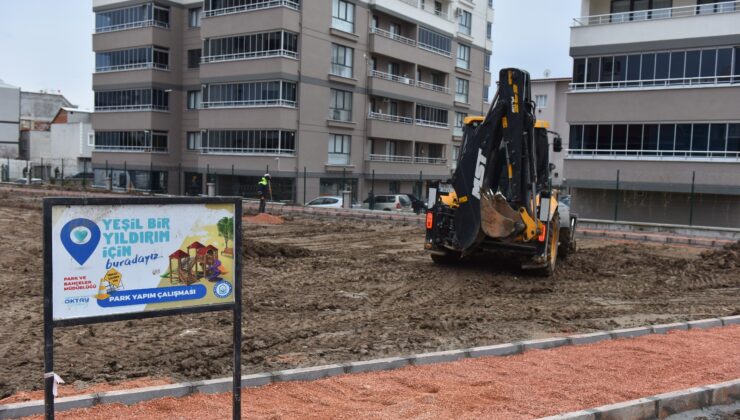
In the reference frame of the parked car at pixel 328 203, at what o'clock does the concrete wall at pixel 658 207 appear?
The concrete wall is roughly at 7 o'clock from the parked car.

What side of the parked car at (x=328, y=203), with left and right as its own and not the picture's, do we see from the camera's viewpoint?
left

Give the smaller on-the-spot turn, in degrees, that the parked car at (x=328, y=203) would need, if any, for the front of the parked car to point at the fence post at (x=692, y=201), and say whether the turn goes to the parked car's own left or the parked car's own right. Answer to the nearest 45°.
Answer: approximately 135° to the parked car's own left

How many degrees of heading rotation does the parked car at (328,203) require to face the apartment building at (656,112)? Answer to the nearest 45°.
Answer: approximately 135° to its left

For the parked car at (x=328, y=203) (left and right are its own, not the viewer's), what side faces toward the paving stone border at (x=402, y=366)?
left

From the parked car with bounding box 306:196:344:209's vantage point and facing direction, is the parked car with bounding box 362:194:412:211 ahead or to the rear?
to the rear
